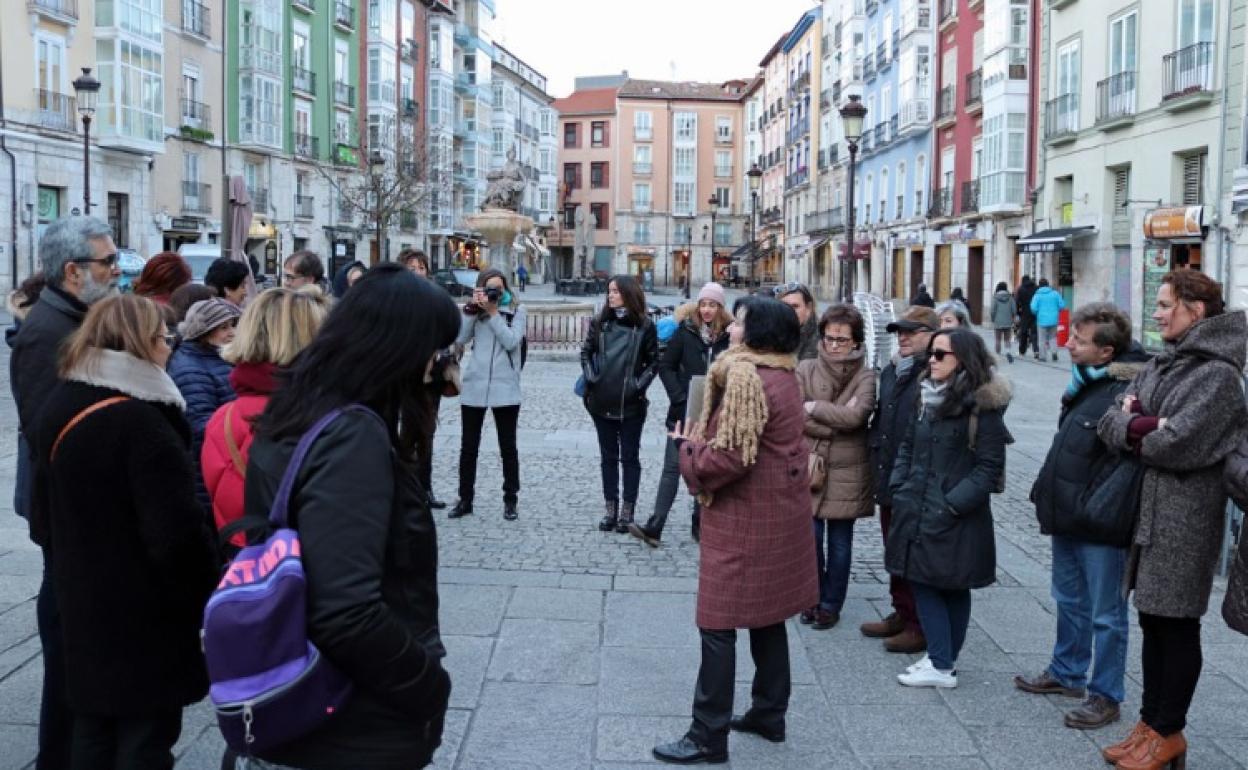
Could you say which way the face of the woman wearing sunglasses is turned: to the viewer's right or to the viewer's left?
to the viewer's left

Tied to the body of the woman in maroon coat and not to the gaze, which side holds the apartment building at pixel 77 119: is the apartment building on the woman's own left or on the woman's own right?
on the woman's own right

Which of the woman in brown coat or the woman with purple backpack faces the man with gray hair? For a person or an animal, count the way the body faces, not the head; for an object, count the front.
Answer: the woman in brown coat

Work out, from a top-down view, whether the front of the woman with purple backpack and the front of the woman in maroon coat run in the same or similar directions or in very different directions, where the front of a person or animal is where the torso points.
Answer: very different directions

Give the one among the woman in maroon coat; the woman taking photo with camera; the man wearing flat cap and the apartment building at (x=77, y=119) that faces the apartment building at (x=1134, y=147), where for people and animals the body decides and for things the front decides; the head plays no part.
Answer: the apartment building at (x=77, y=119)

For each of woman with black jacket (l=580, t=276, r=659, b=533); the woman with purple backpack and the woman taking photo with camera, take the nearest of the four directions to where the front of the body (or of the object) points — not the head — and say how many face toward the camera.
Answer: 2

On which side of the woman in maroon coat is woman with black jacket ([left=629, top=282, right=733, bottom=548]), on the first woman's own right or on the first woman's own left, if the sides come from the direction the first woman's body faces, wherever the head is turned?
on the first woman's own right

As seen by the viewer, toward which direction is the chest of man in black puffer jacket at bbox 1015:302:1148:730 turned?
to the viewer's left

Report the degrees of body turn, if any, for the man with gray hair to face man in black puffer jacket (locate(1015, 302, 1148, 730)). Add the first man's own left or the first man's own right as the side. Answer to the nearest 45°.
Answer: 0° — they already face them

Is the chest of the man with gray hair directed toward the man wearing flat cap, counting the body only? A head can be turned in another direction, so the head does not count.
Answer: yes

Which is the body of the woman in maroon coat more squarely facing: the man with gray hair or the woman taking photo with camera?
the man with gray hair

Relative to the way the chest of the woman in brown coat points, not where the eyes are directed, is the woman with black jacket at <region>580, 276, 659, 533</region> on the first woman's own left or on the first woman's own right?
on the first woman's own right

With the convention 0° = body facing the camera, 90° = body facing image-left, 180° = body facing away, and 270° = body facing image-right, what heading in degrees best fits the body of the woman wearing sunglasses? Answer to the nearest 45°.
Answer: approximately 45°

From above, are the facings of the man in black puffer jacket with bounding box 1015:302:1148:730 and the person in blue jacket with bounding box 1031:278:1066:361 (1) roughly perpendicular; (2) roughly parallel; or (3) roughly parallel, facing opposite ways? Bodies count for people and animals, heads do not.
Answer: roughly perpendicular

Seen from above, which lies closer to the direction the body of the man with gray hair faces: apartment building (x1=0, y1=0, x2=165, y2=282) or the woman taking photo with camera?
the woman taking photo with camera

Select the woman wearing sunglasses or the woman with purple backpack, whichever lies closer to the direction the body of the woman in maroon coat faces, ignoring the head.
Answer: the woman with purple backpack
